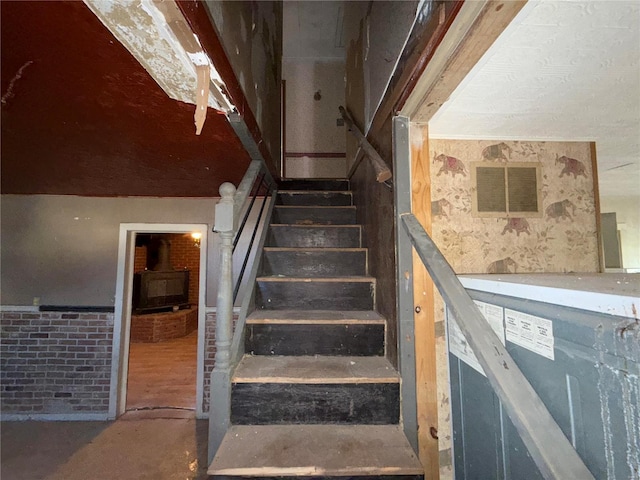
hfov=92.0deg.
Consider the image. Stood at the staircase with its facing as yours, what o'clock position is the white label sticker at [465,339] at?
The white label sticker is roughly at 10 o'clock from the staircase.

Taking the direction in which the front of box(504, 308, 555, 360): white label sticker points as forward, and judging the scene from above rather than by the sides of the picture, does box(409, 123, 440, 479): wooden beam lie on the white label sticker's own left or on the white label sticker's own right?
on the white label sticker's own right

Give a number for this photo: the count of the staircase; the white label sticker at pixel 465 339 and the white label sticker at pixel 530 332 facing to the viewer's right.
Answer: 0

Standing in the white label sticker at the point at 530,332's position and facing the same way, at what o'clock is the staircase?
The staircase is roughly at 2 o'clock from the white label sticker.

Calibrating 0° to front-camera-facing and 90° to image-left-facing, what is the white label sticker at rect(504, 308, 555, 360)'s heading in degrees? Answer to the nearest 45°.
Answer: approximately 45°

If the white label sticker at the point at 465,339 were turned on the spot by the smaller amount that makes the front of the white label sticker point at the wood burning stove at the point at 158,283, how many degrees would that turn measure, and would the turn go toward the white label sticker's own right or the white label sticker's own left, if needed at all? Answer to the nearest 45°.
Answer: approximately 90° to the white label sticker's own right

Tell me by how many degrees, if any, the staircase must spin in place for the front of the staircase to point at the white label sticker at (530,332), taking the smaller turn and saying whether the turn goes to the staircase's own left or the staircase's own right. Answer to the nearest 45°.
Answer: approximately 45° to the staircase's own left

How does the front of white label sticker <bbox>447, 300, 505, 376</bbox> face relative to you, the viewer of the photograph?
facing the viewer and to the left of the viewer

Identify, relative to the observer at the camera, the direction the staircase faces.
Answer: facing the viewer
